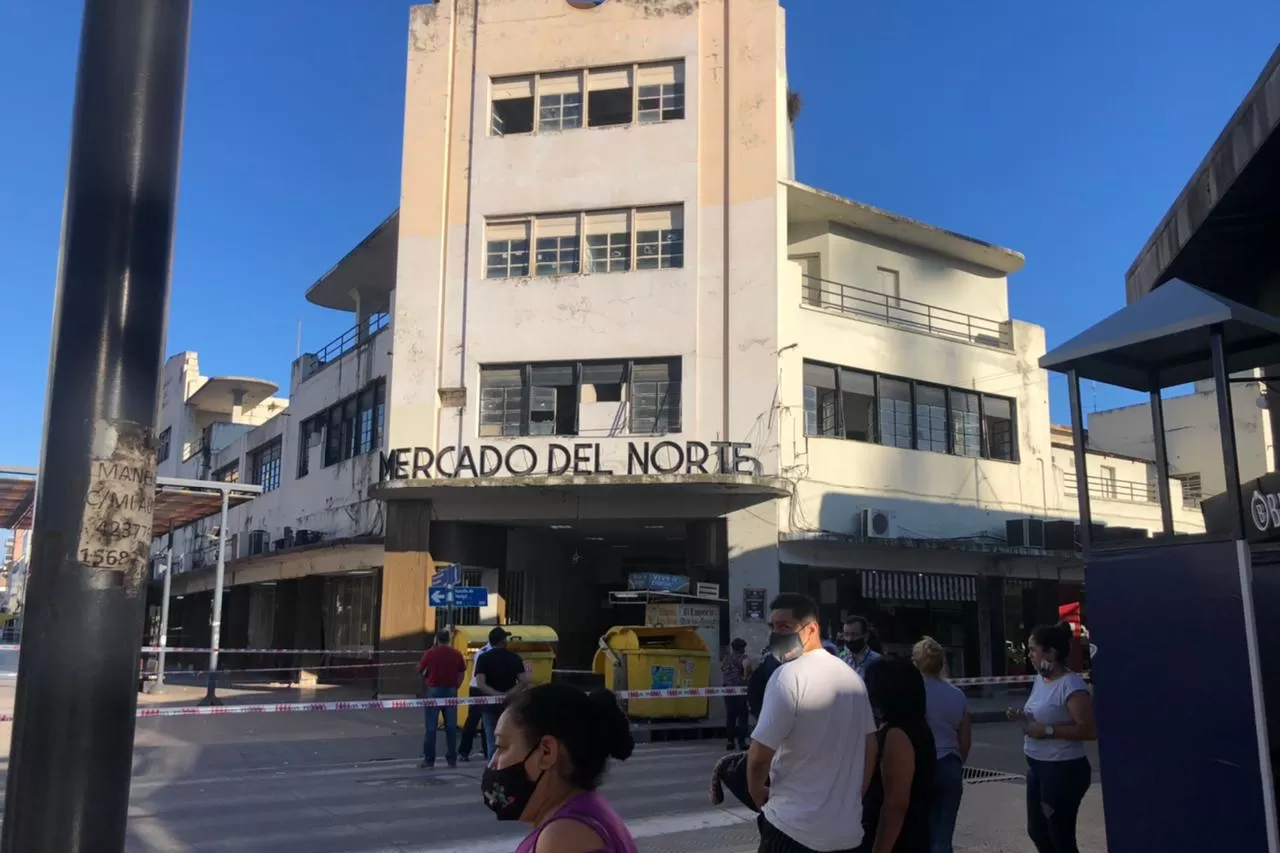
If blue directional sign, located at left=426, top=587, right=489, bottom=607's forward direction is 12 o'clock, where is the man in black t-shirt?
The man in black t-shirt is roughly at 12 o'clock from the blue directional sign.

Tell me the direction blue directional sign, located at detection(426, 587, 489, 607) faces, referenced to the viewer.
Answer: facing the viewer

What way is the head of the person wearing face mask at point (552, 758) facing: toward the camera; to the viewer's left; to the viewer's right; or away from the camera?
to the viewer's left

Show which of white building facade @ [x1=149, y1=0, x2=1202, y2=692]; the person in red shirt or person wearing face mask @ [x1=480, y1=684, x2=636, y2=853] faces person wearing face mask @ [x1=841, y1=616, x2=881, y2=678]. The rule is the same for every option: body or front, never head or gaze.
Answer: the white building facade

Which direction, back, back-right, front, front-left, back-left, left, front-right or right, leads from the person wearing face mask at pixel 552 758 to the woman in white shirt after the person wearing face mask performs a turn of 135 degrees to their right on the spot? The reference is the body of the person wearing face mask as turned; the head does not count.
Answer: front

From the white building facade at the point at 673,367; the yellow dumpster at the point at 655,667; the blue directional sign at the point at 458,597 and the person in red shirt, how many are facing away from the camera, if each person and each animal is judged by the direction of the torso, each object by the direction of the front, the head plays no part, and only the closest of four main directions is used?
1

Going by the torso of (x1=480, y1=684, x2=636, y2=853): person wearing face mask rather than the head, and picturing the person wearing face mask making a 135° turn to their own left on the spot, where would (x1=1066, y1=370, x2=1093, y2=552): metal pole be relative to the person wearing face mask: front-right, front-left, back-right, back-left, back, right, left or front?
left

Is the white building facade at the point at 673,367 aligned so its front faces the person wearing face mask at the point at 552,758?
yes

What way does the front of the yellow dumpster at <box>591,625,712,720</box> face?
toward the camera

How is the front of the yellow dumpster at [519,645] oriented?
toward the camera

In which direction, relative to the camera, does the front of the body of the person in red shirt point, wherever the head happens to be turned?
away from the camera
